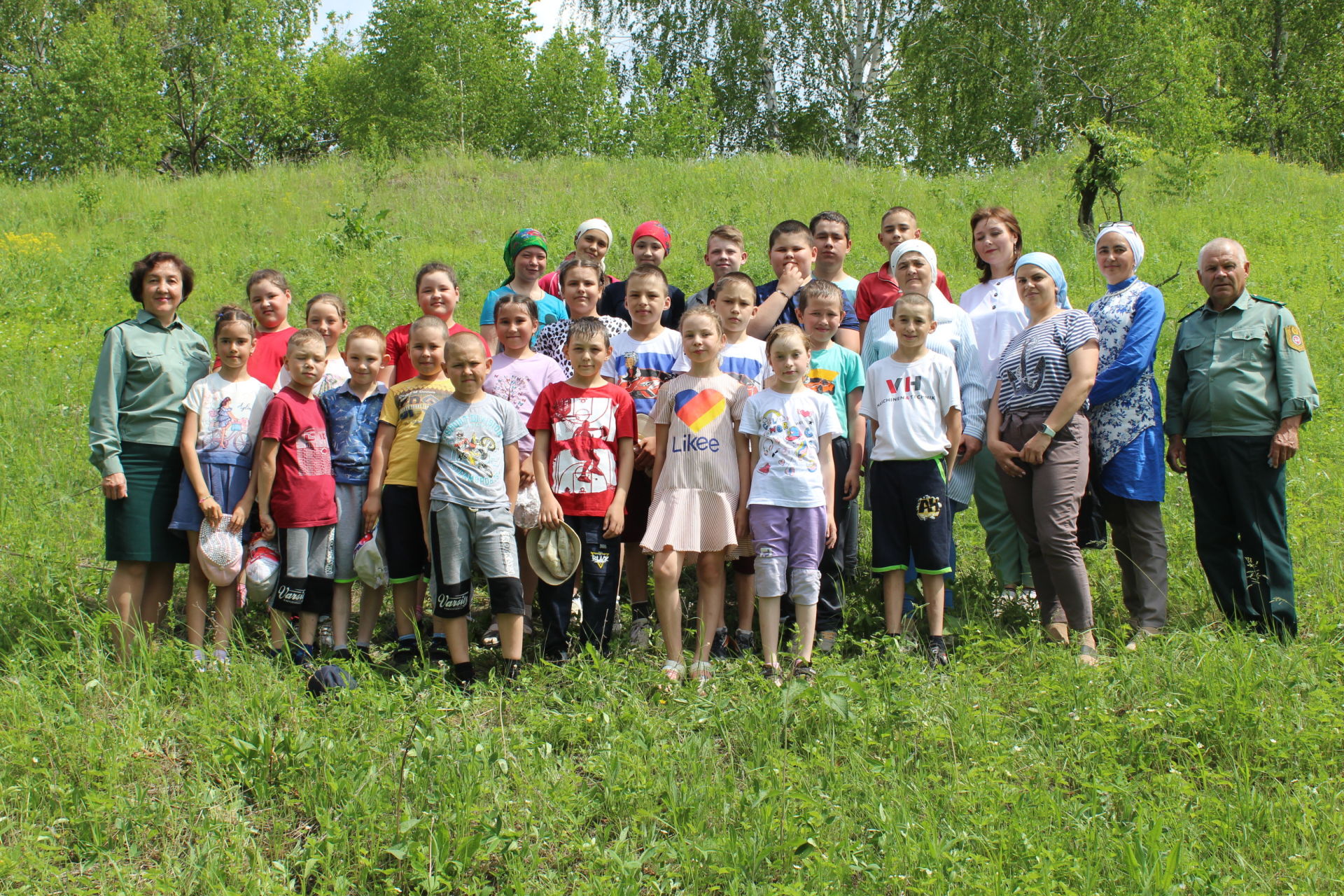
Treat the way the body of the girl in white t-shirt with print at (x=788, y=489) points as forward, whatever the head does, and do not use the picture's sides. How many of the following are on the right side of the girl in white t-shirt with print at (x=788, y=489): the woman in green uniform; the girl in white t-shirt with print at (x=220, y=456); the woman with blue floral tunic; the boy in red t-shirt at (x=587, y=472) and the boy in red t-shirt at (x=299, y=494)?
4

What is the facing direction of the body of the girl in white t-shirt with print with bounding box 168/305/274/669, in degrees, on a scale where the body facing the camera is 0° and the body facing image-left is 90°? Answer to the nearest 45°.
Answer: approximately 0°

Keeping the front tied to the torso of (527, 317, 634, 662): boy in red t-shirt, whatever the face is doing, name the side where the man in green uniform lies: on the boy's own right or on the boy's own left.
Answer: on the boy's own left

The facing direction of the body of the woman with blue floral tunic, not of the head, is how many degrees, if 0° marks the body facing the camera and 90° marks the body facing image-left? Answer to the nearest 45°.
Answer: approximately 45°

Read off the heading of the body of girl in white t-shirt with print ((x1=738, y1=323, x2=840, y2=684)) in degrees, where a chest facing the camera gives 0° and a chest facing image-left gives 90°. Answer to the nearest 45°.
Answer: approximately 0°
